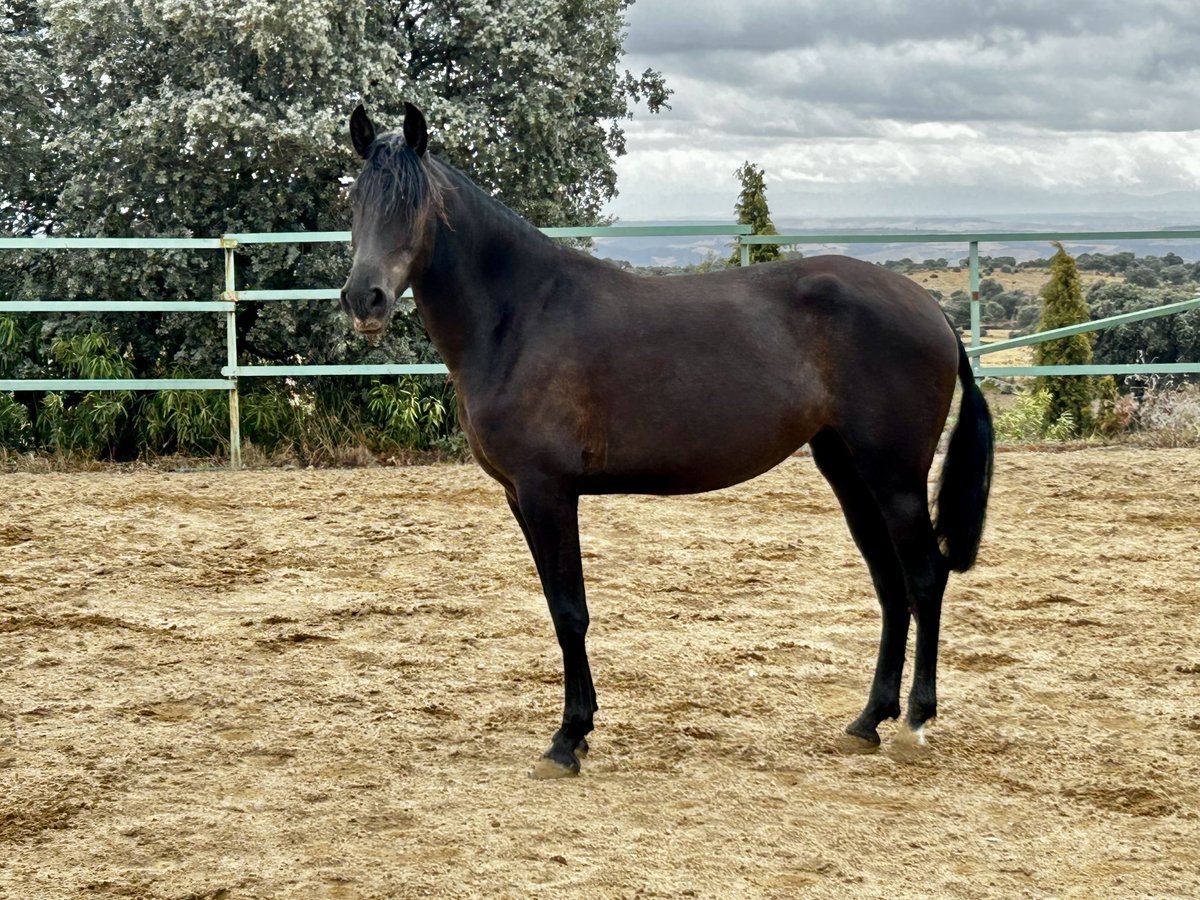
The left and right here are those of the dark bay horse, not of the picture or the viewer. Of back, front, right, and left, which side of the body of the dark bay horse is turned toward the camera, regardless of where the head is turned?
left

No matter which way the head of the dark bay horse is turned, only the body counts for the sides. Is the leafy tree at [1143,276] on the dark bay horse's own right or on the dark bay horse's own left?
on the dark bay horse's own right

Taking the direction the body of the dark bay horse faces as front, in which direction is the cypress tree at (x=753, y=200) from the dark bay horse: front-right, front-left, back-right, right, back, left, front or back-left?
right

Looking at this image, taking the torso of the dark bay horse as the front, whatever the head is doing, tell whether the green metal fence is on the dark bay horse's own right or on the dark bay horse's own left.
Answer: on the dark bay horse's own right

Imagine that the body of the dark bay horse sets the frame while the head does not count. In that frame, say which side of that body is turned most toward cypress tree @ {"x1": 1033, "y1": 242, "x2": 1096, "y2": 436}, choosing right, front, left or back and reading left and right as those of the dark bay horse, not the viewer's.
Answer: right

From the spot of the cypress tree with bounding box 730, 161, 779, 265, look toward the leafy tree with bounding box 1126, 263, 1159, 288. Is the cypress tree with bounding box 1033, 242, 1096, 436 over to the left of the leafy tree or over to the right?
right

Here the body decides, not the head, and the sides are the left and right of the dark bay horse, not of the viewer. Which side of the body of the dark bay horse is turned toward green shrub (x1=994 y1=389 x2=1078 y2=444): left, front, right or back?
right

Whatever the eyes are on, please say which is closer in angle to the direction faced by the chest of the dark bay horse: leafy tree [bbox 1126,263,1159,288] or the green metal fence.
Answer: the green metal fence
